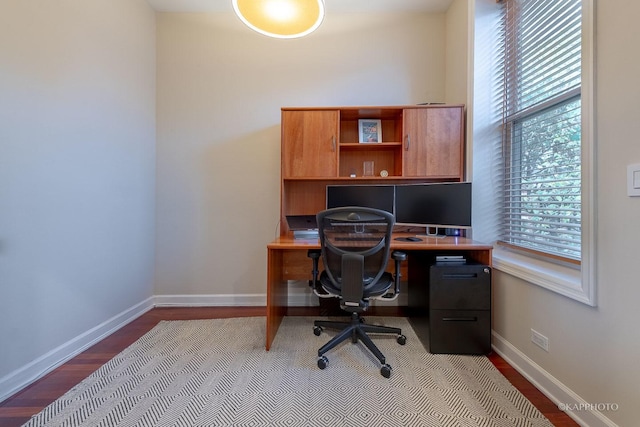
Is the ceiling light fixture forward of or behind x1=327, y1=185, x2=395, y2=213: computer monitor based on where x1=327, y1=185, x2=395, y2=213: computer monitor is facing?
forward

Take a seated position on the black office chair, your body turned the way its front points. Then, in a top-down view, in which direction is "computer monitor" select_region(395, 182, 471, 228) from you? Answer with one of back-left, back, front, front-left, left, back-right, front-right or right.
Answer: front-right

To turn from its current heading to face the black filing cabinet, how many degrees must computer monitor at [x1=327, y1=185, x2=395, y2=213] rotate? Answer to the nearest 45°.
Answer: approximately 45° to its left

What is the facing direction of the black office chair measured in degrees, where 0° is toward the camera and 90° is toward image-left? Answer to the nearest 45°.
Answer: approximately 180°

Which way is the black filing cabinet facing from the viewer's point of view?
toward the camera

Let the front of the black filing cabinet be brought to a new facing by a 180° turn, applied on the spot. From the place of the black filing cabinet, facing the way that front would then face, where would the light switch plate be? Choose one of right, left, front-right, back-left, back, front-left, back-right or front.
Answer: back-right

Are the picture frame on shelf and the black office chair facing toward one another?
yes

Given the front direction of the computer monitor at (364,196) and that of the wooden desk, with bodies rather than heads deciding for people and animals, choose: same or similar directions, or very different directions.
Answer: same or similar directions

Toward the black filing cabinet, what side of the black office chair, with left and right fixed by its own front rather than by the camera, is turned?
right

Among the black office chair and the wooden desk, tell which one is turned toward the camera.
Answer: the wooden desk

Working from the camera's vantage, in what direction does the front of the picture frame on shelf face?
facing the viewer
